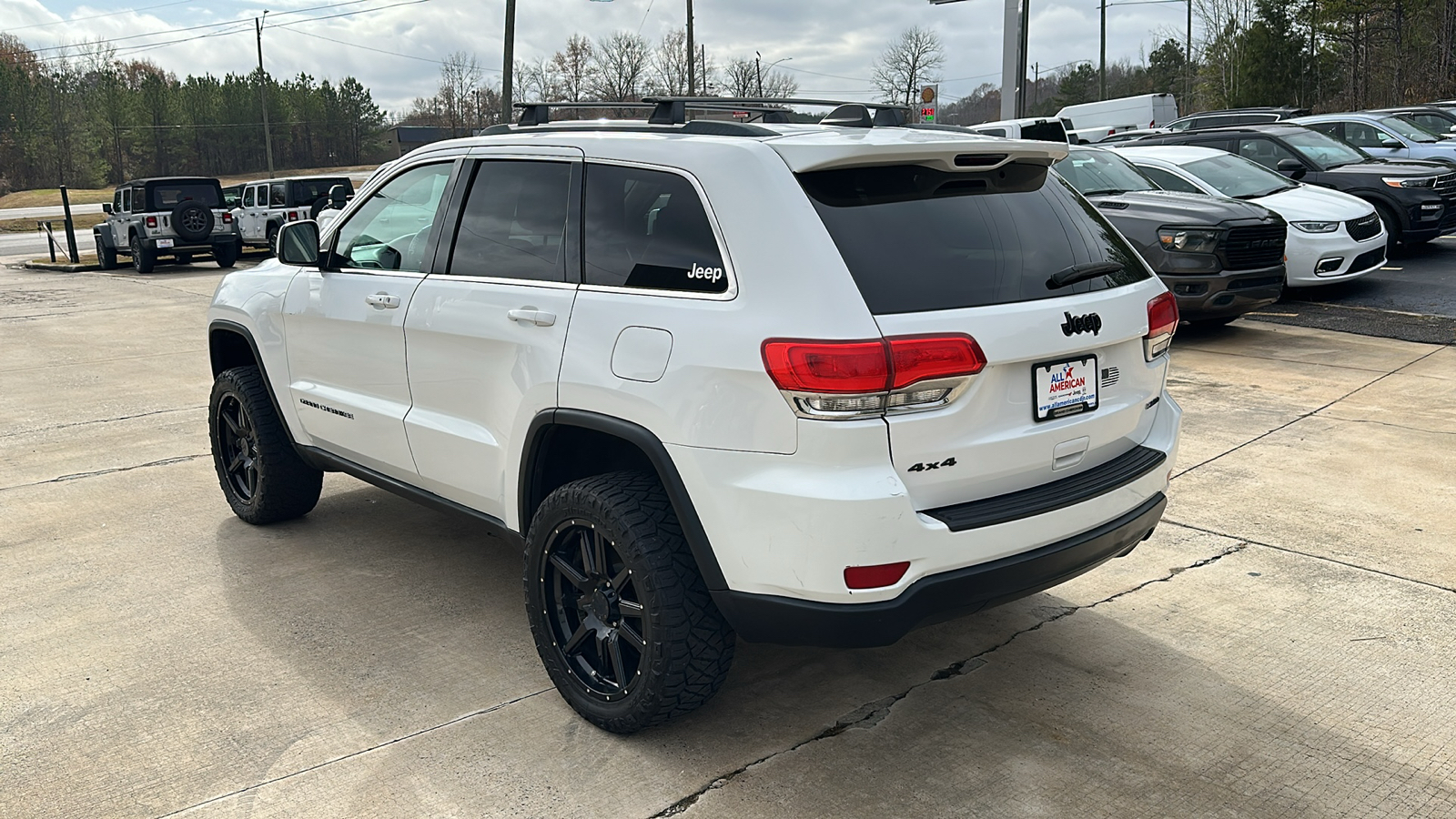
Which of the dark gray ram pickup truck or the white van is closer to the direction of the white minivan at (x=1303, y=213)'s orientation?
the dark gray ram pickup truck

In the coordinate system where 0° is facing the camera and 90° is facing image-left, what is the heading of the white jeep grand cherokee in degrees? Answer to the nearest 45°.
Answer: approximately 135°

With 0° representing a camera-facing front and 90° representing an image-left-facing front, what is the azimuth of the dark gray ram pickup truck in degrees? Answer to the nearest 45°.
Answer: approximately 315°

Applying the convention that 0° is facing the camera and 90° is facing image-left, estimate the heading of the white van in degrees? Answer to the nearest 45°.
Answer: approximately 135°

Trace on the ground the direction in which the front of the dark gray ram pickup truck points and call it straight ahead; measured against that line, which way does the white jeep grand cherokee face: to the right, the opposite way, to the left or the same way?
the opposite way

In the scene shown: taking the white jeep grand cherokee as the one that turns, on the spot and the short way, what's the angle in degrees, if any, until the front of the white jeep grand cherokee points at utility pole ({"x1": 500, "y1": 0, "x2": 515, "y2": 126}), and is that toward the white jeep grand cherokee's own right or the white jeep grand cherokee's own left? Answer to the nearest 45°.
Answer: approximately 45° to the white jeep grand cherokee's own right

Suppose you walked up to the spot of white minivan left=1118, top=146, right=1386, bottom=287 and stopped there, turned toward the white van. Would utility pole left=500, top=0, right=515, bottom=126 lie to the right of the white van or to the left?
left

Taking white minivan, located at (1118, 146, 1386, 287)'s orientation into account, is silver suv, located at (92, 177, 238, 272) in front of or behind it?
behind

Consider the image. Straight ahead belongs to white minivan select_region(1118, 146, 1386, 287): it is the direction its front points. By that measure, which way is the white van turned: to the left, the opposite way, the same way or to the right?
the opposite way

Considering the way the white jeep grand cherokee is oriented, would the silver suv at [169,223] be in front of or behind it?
in front

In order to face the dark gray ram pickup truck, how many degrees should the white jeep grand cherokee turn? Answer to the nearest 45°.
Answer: approximately 90° to its right
